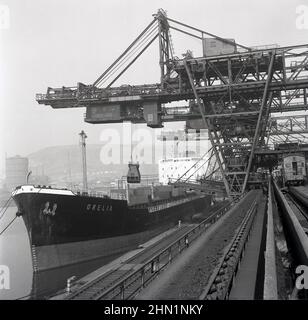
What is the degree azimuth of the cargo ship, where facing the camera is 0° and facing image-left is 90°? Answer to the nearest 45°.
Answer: approximately 45°

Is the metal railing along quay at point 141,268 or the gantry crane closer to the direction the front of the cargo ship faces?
the metal railing along quay

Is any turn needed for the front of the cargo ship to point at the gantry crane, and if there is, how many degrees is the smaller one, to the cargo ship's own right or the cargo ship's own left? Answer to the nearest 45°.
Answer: approximately 180°

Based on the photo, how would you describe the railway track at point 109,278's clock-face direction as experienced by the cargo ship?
The railway track is roughly at 10 o'clock from the cargo ship.
